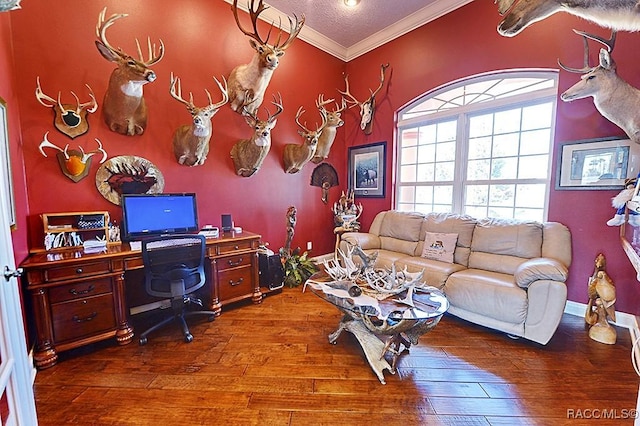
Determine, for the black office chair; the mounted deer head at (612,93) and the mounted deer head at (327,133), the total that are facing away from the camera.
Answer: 1

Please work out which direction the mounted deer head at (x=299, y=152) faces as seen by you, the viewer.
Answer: facing the viewer and to the right of the viewer

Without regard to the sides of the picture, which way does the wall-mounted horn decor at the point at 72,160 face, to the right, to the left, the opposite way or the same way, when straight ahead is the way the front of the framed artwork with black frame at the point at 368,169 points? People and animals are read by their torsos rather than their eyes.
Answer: to the left

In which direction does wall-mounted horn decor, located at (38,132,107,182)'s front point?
toward the camera

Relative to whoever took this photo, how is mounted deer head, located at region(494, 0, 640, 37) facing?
facing to the left of the viewer

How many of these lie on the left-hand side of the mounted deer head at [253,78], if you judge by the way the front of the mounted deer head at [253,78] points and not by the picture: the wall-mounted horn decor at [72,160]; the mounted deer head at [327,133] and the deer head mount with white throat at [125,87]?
1

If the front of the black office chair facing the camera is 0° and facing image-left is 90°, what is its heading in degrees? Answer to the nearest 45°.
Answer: approximately 180°

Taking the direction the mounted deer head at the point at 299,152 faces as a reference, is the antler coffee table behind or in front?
in front

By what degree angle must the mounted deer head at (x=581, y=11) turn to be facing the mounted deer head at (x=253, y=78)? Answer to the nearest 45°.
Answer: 0° — it already faces it

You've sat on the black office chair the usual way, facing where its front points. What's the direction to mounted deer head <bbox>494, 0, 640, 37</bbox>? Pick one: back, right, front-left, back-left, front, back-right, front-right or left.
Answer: back-right

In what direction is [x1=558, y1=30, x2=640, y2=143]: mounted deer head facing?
to the viewer's left

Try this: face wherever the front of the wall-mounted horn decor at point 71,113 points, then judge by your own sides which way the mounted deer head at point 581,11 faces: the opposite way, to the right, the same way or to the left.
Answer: the opposite way

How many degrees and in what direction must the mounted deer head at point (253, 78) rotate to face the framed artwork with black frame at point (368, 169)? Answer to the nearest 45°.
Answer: approximately 90° to its left

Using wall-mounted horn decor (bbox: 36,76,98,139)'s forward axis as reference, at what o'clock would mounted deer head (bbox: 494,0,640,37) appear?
The mounted deer head is roughly at 11 o'clock from the wall-mounted horn decor.

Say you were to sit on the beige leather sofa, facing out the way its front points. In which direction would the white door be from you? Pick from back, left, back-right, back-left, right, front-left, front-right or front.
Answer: front

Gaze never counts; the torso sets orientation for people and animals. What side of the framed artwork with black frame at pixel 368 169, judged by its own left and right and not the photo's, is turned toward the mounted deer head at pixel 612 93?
left
